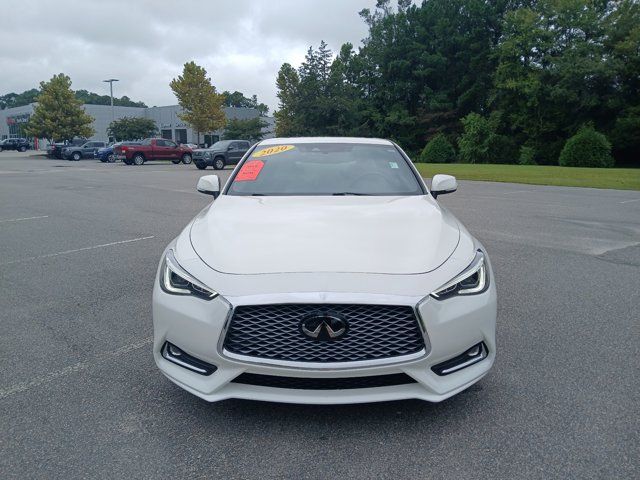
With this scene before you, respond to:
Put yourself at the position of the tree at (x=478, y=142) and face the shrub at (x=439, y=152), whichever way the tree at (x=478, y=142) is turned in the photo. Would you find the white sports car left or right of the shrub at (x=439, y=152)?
left

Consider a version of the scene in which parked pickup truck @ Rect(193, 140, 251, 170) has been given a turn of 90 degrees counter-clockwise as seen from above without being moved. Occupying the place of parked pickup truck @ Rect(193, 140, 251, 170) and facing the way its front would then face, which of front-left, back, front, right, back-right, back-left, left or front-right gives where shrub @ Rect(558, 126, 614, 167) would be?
front-left

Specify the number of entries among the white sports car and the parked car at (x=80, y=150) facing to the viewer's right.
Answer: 0

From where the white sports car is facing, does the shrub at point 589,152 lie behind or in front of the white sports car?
behind

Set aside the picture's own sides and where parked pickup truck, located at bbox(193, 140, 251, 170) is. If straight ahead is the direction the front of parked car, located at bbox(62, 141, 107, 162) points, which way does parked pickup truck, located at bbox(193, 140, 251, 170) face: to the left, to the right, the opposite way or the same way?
the same way

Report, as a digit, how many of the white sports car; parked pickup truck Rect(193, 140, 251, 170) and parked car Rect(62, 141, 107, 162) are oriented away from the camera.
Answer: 0

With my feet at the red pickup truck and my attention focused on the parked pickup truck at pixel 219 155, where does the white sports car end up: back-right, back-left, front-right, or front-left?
front-right

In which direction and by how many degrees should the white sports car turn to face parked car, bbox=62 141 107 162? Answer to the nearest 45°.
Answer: approximately 135° to its right

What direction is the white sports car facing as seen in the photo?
toward the camera

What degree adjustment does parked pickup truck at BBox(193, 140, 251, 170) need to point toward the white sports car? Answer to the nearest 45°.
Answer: approximately 45° to its left

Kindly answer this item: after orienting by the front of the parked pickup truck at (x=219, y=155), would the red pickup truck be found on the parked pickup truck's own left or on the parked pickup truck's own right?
on the parked pickup truck's own right

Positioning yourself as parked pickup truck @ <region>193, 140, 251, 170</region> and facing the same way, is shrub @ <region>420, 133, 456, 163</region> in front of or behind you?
behind

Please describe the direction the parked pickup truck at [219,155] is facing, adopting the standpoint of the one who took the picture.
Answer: facing the viewer and to the left of the viewer

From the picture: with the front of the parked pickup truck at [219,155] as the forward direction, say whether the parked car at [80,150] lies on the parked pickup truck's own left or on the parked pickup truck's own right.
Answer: on the parked pickup truck's own right
